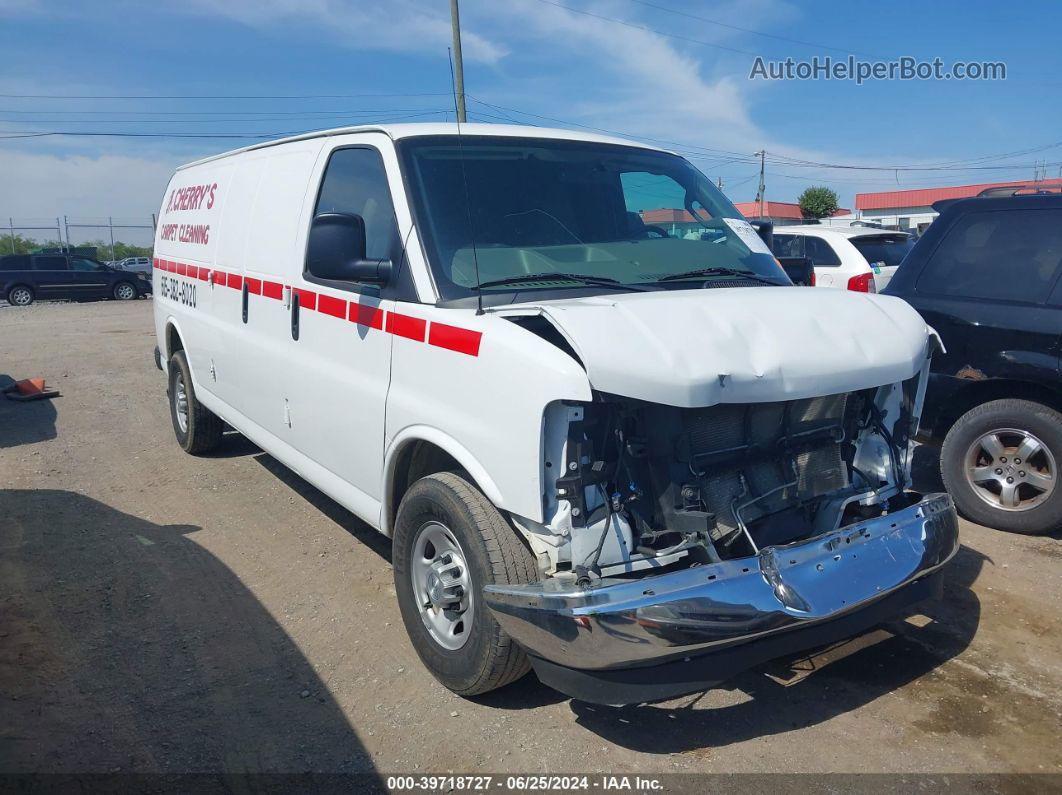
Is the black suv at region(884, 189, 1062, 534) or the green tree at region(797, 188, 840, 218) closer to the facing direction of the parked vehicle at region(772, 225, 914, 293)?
the green tree

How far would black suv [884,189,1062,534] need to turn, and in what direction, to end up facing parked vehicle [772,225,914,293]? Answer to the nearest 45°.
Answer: approximately 90° to its left

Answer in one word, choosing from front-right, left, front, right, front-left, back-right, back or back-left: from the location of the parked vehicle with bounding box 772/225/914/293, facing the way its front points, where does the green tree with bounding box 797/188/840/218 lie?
front-right

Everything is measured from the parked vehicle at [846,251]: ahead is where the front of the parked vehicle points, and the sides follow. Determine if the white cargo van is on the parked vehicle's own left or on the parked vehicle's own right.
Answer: on the parked vehicle's own left

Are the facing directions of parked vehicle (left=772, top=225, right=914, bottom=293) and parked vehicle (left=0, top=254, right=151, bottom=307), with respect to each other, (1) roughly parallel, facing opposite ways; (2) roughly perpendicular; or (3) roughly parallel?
roughly perpendicular

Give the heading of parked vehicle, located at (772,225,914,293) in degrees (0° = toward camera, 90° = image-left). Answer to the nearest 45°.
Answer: approximately 135°

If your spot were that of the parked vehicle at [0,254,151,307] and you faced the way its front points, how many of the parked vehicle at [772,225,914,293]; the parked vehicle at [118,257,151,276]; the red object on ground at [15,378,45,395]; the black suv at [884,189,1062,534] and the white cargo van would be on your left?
1

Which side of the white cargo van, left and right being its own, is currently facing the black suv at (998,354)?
left

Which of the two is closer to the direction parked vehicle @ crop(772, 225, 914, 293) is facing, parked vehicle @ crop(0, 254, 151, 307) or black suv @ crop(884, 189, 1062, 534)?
the parked vehicle

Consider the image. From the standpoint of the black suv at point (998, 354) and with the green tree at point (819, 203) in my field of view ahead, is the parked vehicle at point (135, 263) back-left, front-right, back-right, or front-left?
front-left

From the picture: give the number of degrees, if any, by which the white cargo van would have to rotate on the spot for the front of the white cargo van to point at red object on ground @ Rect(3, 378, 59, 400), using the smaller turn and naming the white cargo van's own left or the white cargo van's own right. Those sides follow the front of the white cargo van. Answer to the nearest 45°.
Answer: approximately 180°
